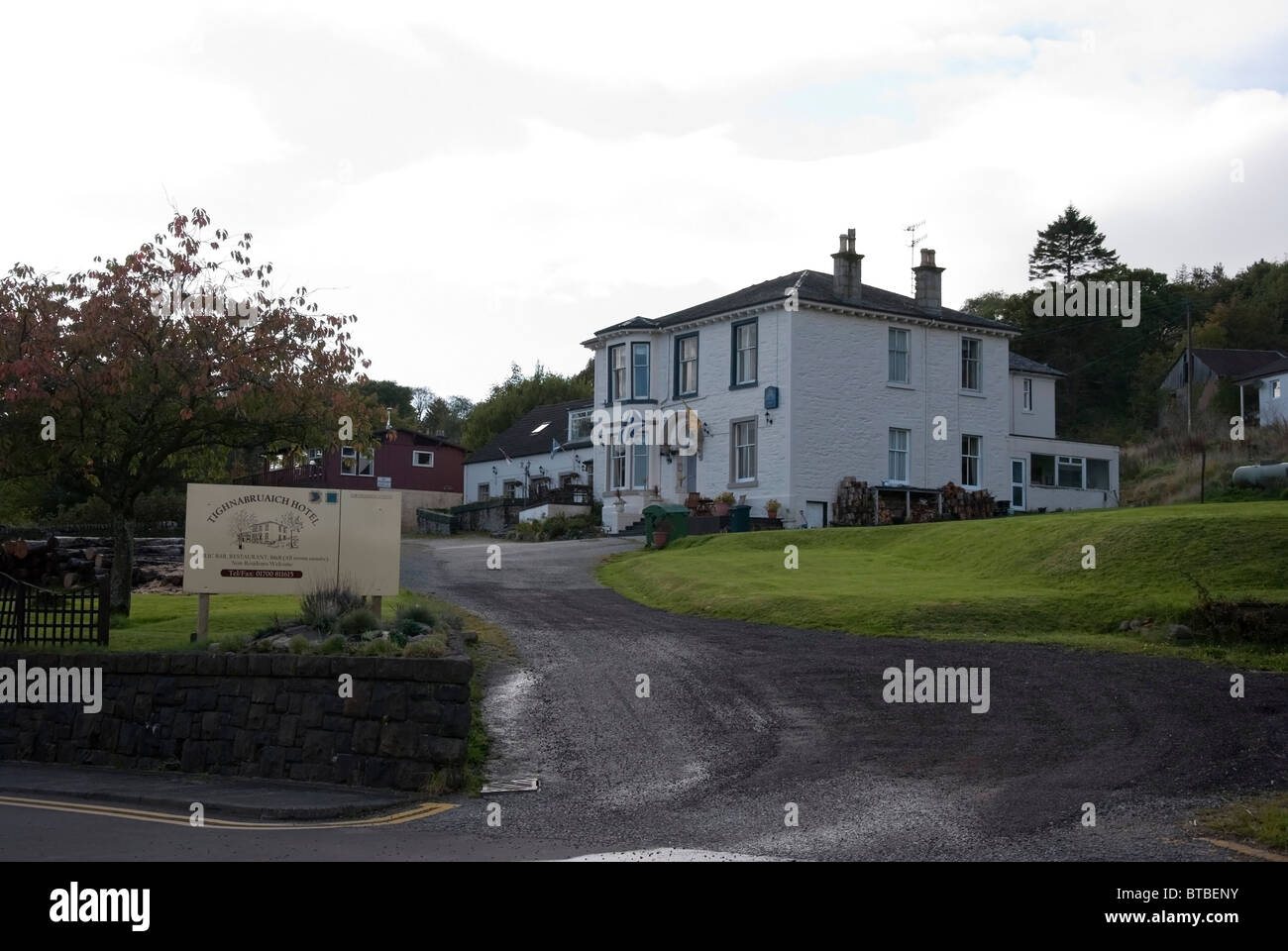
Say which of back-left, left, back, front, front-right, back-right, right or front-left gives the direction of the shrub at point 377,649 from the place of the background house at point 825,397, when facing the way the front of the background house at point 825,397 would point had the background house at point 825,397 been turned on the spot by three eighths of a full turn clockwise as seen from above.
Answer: back

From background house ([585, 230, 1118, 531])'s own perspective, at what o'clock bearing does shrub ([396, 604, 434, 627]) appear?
The shrub is roughly at 11 o'clock from the background house.

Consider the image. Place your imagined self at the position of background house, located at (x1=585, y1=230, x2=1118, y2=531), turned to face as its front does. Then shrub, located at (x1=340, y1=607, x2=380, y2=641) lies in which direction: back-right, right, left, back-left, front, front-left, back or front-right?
front-left

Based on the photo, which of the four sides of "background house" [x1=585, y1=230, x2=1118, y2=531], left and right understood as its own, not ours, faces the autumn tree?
front

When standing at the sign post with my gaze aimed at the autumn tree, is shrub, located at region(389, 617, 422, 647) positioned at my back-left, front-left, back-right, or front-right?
back-right

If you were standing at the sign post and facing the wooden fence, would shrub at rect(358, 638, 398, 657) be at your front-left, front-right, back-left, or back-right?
back-left

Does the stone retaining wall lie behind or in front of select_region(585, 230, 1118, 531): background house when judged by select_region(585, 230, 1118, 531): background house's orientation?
in front

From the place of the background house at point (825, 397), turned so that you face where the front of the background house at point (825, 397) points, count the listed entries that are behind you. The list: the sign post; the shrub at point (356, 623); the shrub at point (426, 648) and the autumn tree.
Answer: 0

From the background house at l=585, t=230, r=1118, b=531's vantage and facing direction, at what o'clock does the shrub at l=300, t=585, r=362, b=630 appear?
The shrub is roughly at 11 o'clock from the background house.

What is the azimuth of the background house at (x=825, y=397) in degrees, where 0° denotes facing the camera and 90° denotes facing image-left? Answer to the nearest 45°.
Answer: approximately 45°
